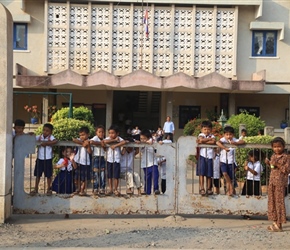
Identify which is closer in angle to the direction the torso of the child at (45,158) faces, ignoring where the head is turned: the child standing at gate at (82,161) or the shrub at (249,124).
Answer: the child standing at gate

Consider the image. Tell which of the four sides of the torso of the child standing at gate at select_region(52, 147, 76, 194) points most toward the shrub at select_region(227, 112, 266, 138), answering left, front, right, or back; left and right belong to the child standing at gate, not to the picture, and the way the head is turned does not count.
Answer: left

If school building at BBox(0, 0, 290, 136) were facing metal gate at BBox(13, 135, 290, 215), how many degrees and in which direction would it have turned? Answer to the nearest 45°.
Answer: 0° — it already faces it

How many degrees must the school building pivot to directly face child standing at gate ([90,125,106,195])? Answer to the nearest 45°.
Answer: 0° — it already faces them

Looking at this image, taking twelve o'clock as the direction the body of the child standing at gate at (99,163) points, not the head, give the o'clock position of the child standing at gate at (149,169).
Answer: the child standing at gate at (149,169) is roughly at 9 o'clock from the child standing at gate at (99,163).

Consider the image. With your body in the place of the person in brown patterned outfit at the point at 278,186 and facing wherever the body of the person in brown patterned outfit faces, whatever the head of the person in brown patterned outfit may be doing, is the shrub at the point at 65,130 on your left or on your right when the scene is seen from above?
on your right

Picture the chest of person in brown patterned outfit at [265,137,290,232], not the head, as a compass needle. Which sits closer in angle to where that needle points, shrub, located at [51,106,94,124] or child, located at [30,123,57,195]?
the child

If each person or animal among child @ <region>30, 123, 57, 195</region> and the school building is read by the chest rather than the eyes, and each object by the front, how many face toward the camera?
2

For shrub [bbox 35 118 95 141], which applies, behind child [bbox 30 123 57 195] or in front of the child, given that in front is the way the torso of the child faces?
behind

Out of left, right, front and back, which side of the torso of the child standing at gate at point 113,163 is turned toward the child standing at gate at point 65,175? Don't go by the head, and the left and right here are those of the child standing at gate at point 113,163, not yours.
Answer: right
